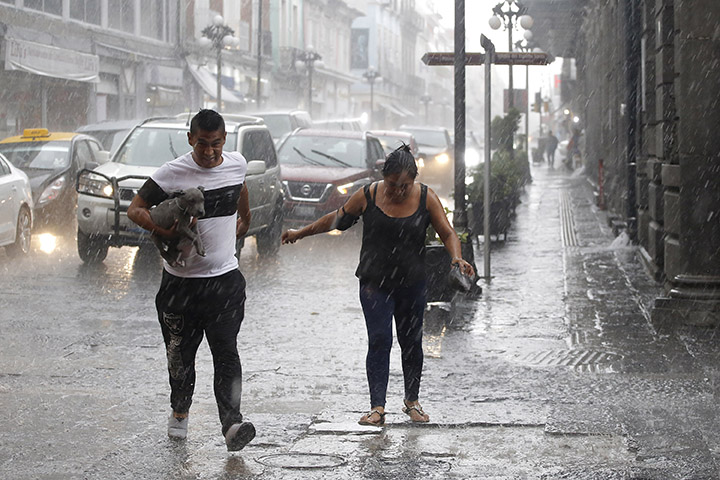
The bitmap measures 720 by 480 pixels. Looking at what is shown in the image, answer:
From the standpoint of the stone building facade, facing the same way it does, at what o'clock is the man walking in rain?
The man walking in rain is roughly at 10 o'clock from the stone building facade.

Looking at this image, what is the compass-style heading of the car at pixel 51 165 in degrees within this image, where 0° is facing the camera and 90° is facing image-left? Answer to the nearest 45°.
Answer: approximately 45°

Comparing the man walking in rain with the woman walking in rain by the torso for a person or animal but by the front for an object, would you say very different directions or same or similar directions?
same or similar directions

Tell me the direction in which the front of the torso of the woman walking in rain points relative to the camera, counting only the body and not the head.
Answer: toward the camera

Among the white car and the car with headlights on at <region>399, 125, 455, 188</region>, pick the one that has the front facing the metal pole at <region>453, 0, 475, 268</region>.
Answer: the car with headlights on

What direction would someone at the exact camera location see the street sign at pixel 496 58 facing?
facing the viewer

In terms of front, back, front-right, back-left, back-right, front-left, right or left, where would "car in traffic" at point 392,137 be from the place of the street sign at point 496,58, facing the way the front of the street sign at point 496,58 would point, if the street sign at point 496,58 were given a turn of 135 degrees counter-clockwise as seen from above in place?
front-left

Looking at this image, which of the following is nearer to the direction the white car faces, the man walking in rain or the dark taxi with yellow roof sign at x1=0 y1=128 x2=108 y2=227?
the man walking in rain

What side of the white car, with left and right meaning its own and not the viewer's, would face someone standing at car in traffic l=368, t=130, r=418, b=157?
back

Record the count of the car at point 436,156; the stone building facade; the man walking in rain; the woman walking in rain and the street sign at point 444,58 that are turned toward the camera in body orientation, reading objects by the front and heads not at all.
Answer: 4

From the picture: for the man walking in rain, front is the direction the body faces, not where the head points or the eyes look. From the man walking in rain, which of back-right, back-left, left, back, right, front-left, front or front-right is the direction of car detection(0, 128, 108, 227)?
back

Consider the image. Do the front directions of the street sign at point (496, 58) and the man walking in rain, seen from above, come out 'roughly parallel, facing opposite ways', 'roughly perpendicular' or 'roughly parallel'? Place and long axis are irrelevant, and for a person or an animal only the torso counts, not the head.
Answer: roughly parallel

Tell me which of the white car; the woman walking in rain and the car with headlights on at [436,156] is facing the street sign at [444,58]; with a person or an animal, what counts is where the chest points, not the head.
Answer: the car with headlights on

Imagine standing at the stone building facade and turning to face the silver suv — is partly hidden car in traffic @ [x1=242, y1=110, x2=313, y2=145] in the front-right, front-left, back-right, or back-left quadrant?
front-right

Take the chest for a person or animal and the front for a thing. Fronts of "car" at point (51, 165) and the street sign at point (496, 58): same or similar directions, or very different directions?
same or similar directions

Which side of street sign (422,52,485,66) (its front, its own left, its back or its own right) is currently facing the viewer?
front

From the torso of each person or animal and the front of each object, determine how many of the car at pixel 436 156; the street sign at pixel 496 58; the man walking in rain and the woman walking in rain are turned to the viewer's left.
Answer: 0

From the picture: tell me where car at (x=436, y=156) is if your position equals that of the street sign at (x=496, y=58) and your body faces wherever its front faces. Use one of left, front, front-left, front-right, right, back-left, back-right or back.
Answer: back

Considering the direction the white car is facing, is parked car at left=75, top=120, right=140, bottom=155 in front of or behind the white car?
behind

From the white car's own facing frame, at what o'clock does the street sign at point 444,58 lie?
The street sign is roughly at 9 o'clock from the white car.
